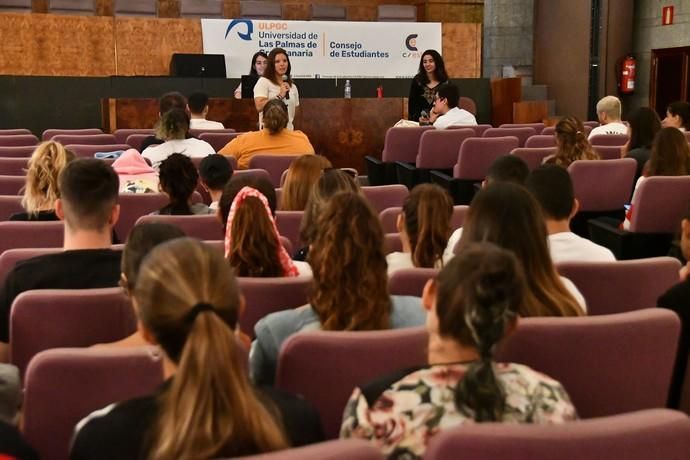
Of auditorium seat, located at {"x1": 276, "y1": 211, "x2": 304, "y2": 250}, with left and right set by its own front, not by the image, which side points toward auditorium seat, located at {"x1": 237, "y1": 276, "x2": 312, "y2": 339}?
back

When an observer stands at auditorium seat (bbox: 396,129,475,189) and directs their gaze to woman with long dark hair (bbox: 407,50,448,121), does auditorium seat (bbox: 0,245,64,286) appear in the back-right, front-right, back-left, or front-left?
back-left

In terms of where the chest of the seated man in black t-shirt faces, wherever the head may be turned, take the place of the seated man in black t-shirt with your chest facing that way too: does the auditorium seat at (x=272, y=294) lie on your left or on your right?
on your right

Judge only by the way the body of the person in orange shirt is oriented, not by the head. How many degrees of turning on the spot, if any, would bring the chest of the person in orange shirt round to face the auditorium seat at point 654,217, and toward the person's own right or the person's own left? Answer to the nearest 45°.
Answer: approximately 135° to the person's own right

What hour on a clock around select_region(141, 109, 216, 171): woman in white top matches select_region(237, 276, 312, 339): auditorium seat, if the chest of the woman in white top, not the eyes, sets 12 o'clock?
The auditorium seat is roughly at 6 o'clock from the woman in white top.

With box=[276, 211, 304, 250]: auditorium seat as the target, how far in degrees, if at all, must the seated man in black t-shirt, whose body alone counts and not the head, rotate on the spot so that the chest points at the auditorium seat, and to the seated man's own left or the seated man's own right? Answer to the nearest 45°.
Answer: approximately 45° to the seated man's own right

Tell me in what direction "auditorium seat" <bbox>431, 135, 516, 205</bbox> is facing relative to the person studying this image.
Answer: facing away from the viewer and to the left of the viewer

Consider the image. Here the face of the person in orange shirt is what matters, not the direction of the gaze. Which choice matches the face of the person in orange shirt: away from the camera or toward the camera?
away from the camera

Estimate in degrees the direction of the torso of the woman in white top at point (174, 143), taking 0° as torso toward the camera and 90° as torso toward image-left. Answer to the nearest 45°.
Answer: approximately 180°

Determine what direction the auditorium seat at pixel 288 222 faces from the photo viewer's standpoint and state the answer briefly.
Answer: facing away from the viewer

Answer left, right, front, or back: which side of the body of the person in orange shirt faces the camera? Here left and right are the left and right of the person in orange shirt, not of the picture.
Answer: back

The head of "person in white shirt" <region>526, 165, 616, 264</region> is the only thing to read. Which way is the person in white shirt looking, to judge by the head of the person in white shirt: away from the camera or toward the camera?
away from the camera
